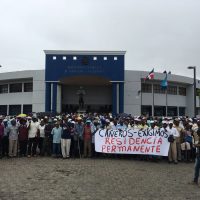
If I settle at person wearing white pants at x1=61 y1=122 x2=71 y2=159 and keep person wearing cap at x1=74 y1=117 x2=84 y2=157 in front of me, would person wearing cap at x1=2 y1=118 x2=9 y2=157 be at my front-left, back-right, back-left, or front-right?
back-left

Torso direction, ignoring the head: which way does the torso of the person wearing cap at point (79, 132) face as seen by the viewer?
toward the camera

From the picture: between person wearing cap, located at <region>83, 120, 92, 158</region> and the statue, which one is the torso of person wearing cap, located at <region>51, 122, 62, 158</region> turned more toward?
the person wearing cap

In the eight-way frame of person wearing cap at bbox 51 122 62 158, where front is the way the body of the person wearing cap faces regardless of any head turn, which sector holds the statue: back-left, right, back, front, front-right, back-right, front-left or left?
back

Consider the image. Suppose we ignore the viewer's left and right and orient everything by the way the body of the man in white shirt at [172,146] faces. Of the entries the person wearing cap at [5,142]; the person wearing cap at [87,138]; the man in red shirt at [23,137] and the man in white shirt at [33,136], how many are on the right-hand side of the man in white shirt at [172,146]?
4

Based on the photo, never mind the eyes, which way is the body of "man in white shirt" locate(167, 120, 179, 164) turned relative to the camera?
toward the camera

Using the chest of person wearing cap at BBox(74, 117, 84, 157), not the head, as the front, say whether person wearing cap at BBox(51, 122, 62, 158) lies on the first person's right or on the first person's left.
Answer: on the first person's right

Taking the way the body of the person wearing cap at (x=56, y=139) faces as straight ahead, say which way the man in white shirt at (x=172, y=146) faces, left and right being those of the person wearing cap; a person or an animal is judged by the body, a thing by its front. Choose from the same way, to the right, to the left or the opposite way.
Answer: the same way

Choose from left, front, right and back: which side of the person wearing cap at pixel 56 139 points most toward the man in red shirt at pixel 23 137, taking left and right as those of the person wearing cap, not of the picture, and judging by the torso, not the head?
right

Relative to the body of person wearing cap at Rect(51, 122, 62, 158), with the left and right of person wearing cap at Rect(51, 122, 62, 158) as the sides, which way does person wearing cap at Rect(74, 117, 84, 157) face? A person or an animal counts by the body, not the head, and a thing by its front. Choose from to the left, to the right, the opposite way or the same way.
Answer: the same way

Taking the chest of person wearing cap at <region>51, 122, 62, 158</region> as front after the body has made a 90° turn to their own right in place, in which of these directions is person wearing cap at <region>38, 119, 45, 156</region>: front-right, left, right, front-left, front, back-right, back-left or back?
front-right

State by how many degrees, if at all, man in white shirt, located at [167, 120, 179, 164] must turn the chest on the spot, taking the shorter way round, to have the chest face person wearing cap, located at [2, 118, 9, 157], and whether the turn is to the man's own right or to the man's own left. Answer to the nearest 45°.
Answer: approximately 90° to the man's own right

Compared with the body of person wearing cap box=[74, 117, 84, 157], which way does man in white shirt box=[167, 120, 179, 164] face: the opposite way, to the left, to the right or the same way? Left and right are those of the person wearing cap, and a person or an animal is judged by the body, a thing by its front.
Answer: the same way

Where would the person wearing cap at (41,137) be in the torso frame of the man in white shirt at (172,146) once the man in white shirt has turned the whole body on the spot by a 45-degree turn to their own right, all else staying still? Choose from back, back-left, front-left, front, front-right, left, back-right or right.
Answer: front-right

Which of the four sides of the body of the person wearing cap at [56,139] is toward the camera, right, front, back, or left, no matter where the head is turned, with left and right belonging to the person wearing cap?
front

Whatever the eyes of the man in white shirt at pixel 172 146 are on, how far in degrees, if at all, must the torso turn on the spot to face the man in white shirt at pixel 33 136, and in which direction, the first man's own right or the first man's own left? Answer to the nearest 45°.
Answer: approximately 90° to the first man's own right
